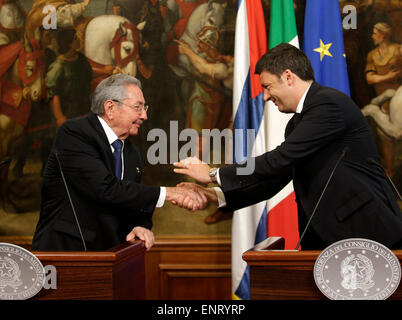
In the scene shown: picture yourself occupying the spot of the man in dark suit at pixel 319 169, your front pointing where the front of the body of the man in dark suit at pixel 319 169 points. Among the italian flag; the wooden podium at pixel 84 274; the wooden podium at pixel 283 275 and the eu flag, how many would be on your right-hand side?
2

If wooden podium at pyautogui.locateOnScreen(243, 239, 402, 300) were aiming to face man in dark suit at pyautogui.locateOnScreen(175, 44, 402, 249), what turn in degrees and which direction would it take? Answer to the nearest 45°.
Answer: approximately 180°

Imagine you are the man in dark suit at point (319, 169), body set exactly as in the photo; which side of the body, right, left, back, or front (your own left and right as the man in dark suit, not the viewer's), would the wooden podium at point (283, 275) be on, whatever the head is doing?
left

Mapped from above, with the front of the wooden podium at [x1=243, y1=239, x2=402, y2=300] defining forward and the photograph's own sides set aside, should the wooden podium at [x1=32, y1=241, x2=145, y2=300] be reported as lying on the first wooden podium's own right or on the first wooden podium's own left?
on the first wooden podium's own right

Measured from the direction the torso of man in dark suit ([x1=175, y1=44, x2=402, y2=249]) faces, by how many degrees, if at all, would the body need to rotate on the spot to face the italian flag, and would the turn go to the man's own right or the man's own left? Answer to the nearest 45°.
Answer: approximately 90° to the man's own right

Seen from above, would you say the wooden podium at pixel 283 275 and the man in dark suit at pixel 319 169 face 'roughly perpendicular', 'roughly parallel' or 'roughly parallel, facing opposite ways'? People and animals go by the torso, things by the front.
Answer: roughly perpendicular

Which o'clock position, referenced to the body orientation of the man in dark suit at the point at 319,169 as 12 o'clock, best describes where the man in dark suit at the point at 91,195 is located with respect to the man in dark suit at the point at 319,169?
the man in dark suit at the point at 91,195 is roughly at 12 o'clock from the man in dark suit at the point at 319,169.

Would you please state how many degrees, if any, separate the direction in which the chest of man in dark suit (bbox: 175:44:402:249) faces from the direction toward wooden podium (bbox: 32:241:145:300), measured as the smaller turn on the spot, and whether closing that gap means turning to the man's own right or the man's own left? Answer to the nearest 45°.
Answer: approximately 45° to the man's own left

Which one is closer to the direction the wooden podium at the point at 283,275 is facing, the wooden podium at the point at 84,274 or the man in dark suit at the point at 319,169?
the wooden podium

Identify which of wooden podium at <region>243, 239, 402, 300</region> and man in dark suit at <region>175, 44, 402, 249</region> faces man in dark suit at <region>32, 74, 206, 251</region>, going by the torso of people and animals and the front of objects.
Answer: man in dark suit at <region>175, 44, 402, 249</region>

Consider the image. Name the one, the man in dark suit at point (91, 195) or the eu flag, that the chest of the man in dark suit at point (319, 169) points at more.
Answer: the man in dark suit

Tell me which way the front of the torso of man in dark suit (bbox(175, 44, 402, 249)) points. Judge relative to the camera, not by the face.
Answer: to the viewer's left

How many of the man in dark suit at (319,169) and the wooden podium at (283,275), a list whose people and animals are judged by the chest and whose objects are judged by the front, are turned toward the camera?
1

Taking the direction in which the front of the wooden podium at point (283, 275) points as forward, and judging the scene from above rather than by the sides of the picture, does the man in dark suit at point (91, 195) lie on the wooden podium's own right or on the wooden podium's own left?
on the wooden podium's own right

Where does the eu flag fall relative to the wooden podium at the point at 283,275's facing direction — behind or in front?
behind

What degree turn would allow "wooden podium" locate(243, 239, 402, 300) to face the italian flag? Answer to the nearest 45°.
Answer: approximately 180°
